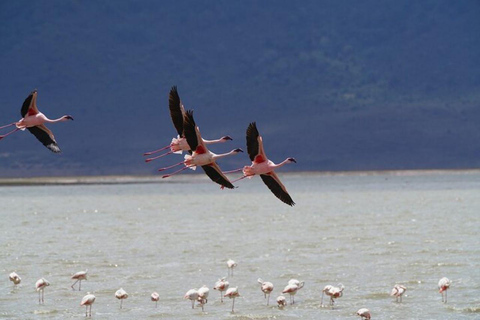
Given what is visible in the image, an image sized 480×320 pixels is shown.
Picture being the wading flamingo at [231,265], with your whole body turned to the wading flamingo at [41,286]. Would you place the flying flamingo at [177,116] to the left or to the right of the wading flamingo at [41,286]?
left

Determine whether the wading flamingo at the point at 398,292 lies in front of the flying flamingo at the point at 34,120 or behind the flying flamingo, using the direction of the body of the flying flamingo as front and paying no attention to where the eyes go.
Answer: in front

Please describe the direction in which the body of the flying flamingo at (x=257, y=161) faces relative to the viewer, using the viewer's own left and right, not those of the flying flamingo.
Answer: facing to the right of the viewer

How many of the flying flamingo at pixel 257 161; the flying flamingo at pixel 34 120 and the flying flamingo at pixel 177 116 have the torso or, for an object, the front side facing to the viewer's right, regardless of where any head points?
3

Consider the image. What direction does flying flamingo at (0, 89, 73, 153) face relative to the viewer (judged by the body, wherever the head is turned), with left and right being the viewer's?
facing to the right of the viewer

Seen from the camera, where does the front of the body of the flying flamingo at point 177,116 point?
to the viewer's right

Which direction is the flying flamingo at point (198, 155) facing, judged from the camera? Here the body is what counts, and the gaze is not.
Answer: to the viewer's right

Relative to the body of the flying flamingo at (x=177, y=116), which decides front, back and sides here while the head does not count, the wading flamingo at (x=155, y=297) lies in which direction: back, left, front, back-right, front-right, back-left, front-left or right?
left

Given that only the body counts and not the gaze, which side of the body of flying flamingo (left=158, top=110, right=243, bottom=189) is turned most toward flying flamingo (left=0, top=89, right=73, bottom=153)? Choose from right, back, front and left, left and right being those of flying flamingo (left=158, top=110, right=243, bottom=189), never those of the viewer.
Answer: back

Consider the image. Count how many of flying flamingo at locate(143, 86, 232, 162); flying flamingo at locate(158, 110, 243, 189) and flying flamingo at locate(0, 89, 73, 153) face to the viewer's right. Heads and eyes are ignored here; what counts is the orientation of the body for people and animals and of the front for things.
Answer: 3
